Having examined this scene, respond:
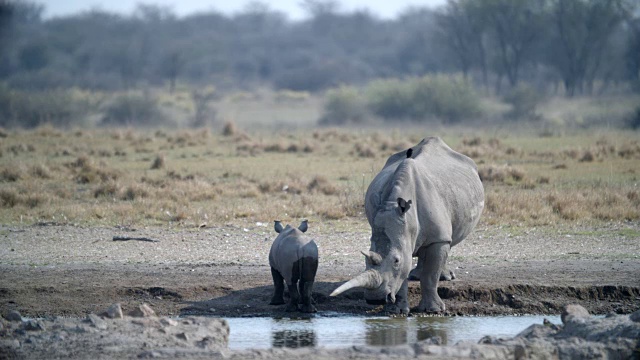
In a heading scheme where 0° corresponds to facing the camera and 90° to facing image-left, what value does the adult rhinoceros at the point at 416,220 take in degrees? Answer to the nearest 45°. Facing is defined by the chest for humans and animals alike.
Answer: approximately 45°

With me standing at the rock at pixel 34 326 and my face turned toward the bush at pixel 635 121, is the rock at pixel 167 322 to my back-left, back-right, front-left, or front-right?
front-right

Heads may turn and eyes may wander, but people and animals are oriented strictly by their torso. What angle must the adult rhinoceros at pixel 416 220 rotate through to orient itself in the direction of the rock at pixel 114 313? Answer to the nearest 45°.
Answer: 0° — it already faces it

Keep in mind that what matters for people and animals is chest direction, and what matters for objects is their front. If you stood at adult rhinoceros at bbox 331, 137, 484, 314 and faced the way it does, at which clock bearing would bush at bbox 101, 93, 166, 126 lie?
The bush is roughly at 4 o'clock from the adult rhinoceros.

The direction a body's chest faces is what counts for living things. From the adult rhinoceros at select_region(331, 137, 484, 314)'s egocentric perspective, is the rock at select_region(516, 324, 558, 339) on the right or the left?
on its left

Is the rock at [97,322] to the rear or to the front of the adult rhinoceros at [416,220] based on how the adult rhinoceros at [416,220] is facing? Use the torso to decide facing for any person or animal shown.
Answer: to the front

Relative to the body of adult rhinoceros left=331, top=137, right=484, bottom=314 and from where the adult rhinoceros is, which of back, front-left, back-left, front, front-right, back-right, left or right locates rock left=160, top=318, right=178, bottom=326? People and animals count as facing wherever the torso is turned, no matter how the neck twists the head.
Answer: front

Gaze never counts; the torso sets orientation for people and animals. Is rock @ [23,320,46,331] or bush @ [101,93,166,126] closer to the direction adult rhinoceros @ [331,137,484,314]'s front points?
the rock

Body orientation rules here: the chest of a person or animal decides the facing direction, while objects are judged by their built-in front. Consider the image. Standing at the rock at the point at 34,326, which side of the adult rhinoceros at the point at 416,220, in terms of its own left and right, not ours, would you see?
front

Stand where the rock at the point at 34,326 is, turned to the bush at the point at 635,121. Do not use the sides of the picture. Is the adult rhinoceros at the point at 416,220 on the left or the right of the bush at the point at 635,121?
right

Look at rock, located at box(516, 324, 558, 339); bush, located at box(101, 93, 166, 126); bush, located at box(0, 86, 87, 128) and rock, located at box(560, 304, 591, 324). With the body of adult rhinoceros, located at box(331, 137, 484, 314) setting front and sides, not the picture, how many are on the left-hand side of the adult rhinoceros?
2

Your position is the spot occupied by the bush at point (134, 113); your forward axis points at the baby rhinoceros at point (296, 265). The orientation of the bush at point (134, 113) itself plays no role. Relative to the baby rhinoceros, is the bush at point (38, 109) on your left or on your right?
right

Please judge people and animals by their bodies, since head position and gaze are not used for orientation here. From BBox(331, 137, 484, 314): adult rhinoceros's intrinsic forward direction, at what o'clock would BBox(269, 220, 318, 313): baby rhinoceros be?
The baby rhinoceros is roughly at 1 o'clock from the adult rhinoceros.
